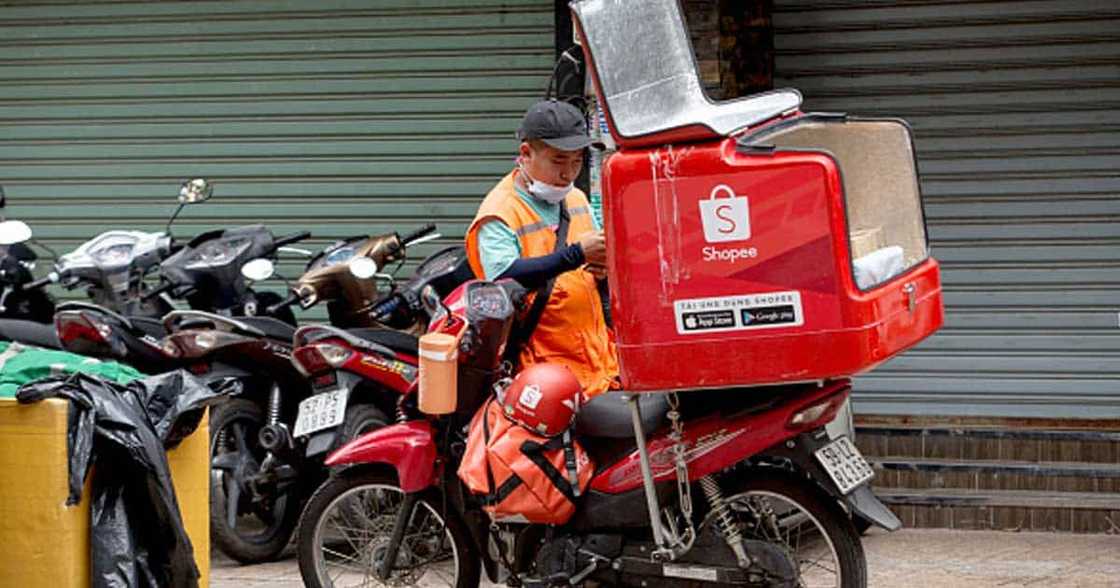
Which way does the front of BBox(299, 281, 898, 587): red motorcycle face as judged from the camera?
facing to the left of the viewer

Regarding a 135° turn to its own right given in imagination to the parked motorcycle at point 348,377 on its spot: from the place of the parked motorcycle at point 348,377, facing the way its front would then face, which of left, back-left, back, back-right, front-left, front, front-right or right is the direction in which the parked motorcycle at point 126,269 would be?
back-right

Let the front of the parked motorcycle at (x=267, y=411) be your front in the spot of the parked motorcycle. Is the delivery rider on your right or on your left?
on your right

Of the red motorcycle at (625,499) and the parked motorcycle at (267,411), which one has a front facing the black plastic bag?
the red motorcycle

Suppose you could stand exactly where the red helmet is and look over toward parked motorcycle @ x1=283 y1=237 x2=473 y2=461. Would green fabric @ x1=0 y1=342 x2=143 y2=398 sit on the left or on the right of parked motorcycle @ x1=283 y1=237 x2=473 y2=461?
left

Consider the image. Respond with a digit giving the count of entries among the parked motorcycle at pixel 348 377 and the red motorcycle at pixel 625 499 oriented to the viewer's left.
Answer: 1

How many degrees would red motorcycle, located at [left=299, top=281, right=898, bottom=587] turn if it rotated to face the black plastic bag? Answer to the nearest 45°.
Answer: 0° — it already faces it

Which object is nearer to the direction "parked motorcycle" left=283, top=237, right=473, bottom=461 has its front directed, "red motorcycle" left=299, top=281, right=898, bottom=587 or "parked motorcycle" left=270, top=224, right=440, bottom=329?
the parked motorcycle

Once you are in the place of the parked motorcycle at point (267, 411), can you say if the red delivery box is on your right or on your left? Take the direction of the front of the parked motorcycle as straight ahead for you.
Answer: on your right

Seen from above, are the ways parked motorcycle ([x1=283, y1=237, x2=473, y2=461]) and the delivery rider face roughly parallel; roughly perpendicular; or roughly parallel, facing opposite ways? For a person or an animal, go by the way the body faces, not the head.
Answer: roughly perpendicular

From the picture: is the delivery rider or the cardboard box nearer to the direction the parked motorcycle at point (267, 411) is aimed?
the delivery rider

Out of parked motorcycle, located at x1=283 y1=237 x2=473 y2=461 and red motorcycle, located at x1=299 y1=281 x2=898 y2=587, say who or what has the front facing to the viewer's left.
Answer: the red motorcycle

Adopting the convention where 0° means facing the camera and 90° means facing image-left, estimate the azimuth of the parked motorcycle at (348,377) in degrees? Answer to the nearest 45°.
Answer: approximately 225°

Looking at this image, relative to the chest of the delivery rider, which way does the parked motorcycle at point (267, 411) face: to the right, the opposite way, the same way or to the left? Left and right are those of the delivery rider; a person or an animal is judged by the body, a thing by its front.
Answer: to the left

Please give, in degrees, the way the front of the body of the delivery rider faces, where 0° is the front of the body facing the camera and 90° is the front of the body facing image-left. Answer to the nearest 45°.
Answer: approximately 315°

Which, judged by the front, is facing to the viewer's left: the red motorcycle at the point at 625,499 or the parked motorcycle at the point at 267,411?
the red motorcycle

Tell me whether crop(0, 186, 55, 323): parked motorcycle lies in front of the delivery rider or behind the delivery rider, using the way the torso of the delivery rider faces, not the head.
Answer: behind
